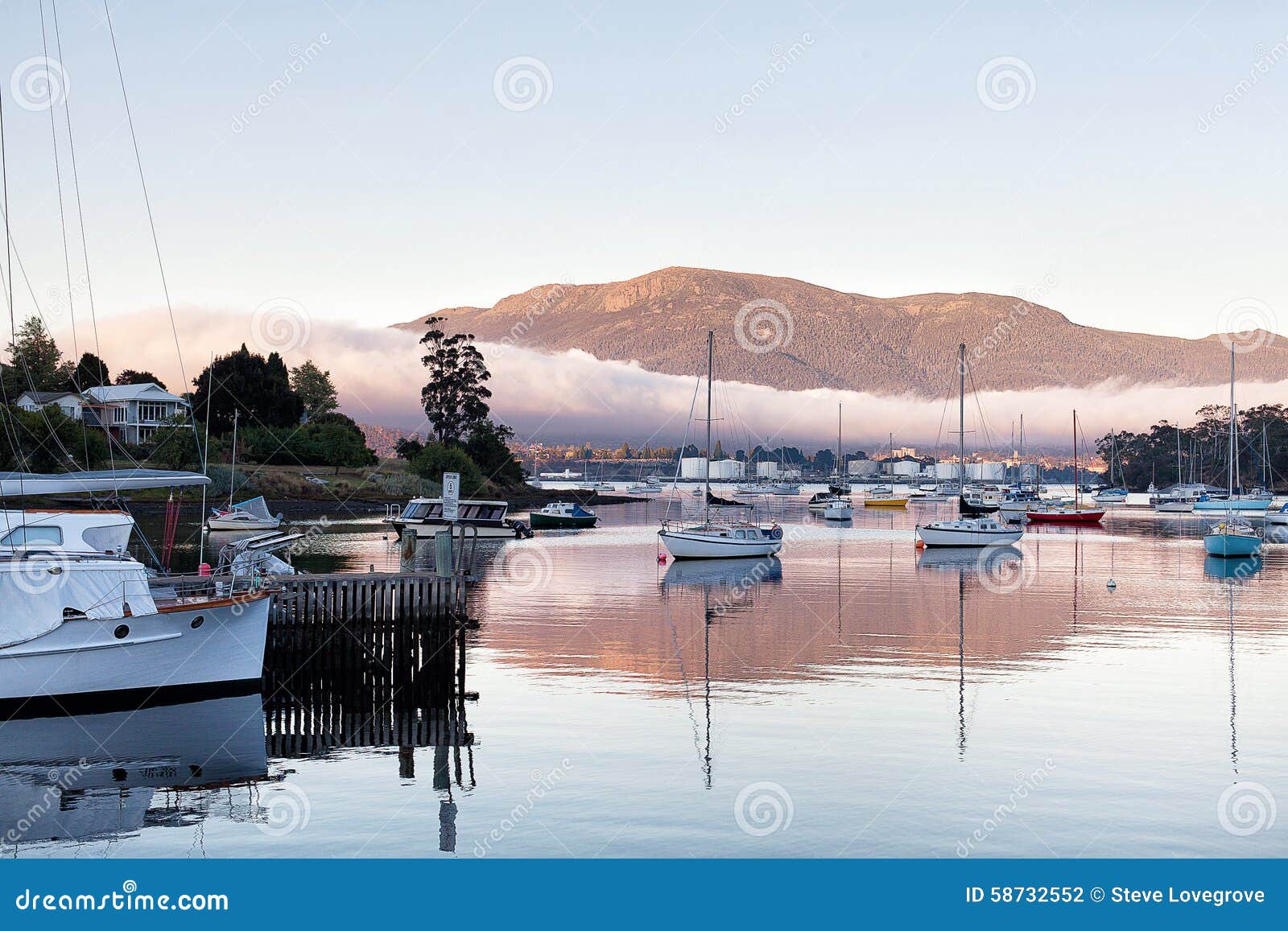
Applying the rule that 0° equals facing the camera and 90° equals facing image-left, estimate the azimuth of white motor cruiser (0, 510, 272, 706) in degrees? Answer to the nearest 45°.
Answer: approximately 270°
